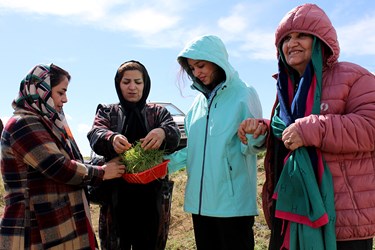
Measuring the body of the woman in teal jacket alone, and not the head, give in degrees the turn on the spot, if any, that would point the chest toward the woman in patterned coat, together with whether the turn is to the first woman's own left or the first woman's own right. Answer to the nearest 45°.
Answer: approximately 45° to the first woman's own right

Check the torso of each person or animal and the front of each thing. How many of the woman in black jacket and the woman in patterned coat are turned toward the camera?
1

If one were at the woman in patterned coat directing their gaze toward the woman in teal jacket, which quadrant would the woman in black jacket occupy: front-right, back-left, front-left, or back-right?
front-left

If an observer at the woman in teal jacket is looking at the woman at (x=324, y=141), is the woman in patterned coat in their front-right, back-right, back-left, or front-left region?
back-right

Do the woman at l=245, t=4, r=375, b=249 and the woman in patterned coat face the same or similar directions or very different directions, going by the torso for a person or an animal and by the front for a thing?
very different directions

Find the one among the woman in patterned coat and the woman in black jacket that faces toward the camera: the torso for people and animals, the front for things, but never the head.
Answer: the woman in black jacket

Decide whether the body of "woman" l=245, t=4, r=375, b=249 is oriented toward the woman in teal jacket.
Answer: no

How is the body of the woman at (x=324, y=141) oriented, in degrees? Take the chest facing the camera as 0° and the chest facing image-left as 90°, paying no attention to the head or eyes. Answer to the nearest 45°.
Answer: approximately 45°

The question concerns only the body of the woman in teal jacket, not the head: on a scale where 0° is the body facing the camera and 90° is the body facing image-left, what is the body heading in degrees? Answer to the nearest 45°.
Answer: approximately 45°

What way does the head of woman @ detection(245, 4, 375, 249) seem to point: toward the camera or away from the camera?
toward the camera

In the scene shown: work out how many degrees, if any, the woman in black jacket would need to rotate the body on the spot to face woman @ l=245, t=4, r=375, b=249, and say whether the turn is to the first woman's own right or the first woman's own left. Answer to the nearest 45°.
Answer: approximately 45° to the first woman's own left

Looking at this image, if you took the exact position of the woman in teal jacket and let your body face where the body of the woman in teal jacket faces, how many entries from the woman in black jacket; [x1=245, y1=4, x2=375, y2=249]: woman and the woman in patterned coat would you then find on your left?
1

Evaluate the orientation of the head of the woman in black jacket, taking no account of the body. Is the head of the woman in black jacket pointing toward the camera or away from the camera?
toward the camera

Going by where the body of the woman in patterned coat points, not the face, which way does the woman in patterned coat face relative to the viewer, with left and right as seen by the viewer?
facing to the right of the viewer

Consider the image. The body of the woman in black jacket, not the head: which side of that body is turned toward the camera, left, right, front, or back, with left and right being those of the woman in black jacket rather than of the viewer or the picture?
front

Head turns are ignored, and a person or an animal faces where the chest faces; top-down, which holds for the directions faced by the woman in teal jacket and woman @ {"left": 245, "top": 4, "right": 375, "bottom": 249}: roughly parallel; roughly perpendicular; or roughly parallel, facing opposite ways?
roughly parallel
